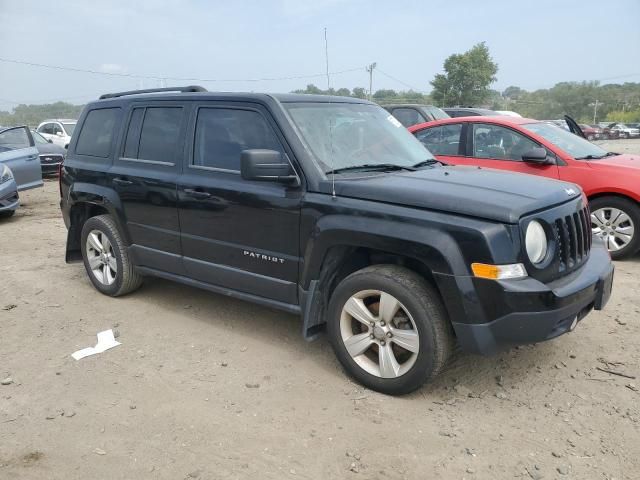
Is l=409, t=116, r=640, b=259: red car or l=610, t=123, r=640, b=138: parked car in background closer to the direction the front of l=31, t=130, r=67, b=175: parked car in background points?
the red car

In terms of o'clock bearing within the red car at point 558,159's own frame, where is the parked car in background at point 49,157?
The parked car in background is roughly at 5 o'clock from the red car.

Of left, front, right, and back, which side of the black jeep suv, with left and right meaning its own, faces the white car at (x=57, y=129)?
back

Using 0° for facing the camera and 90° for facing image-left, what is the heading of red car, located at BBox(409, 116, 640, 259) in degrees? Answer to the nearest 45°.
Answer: approximately 315°

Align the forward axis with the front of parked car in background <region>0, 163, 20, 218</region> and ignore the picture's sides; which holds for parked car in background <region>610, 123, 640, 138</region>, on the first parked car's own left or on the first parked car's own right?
on the first parked car's own left

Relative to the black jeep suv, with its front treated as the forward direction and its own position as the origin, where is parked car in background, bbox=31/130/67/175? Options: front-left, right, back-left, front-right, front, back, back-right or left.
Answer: back
